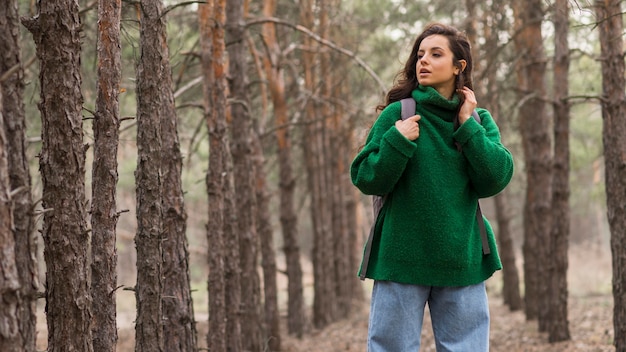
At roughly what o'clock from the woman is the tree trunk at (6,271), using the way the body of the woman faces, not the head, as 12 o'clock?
The tree trunk is roughly at 2 o'clock from the woman.

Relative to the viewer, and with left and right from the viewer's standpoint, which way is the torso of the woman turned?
facing the viewer
